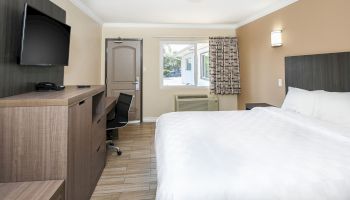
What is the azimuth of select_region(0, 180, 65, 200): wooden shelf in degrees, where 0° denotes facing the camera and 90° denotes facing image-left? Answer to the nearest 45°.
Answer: approximately 270°

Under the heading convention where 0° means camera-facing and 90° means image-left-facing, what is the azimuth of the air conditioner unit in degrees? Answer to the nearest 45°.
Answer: approximately 0°

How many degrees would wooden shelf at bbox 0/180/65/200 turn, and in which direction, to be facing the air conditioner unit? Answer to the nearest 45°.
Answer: approximately 45° to its left

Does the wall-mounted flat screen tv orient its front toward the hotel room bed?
yes

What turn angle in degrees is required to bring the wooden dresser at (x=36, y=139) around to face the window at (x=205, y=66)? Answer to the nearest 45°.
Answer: approximately 45° to its left

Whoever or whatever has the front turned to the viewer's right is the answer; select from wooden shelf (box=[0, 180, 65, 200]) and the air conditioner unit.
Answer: the wooden shelf

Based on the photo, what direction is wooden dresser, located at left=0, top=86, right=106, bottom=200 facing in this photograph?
to the viewer's right
